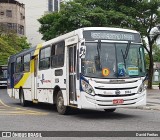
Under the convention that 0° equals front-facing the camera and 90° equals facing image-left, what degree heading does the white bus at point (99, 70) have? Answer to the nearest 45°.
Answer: approximately 315°

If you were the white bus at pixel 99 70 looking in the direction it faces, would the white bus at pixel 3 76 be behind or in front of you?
behind

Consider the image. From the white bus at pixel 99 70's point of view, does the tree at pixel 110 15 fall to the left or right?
on its left
